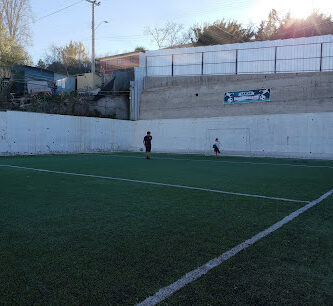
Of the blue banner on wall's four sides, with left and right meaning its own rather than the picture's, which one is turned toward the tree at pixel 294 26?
back

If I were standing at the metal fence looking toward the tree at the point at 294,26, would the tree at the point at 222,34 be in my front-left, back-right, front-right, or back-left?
front-left

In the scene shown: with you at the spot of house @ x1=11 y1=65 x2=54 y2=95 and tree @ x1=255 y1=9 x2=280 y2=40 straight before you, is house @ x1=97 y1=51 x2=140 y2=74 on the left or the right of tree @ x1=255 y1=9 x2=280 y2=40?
left

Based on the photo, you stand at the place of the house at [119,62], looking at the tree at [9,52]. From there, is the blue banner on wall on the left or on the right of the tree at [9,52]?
left

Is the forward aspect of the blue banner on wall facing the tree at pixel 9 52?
no

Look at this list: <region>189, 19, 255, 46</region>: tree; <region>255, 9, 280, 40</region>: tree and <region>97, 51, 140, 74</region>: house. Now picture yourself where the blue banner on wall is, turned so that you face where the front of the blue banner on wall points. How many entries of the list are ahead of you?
0

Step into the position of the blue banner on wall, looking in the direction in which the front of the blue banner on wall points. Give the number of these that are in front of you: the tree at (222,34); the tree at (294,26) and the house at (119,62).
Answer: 0

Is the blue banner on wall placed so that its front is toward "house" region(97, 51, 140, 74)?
no

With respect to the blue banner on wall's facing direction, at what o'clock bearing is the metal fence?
The metal fence is roughly at 6 o'clock from the blue banner on wall.

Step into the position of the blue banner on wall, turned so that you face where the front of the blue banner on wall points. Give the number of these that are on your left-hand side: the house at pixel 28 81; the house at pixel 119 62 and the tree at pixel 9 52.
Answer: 0

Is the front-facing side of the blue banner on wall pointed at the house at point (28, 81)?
no

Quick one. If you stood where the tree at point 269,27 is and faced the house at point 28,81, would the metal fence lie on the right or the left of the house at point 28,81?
left

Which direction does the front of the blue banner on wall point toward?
toward the camera

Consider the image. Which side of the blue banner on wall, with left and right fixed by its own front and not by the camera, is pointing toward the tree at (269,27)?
back

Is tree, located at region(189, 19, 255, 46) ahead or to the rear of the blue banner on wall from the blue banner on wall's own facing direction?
to the rear
